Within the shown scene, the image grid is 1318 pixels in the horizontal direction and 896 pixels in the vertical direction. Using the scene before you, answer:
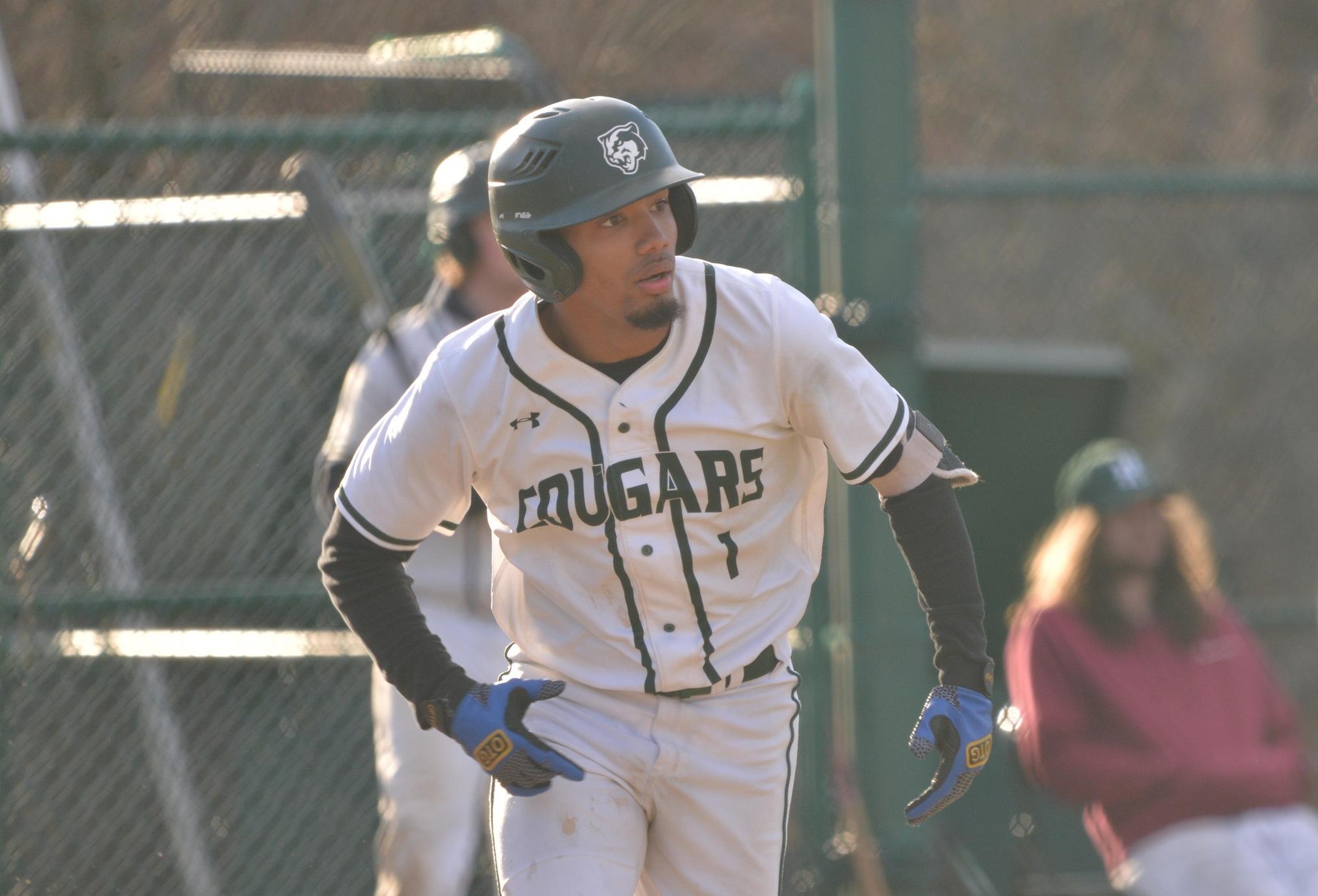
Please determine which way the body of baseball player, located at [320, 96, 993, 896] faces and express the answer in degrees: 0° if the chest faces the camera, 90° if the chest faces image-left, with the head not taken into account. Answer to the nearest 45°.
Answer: approximately 0°

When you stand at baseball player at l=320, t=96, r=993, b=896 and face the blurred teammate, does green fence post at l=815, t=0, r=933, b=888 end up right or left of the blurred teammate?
right

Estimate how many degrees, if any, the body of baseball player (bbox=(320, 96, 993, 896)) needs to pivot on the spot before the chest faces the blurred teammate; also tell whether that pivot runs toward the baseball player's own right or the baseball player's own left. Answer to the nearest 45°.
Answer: approximately 135° to the baseball player's own right

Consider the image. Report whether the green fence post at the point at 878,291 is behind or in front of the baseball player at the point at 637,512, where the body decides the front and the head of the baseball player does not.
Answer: behind
